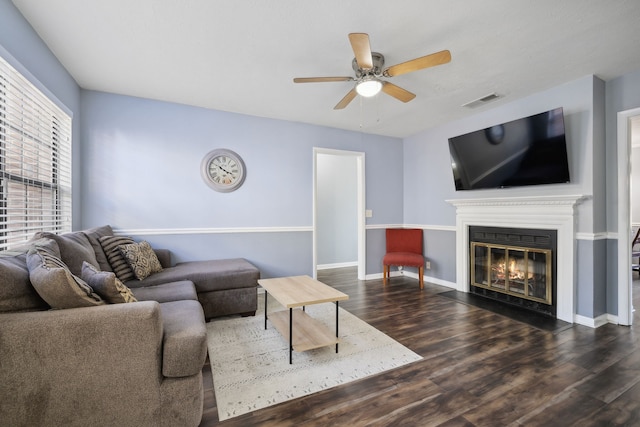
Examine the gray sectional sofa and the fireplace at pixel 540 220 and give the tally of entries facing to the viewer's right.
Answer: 1

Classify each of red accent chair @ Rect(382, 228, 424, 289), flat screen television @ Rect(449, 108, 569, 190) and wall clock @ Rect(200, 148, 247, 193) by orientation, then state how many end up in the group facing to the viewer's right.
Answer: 0

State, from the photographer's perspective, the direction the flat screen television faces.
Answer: facing the viewer and to the left of the viewer

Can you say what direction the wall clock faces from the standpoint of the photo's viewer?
facing the viewer

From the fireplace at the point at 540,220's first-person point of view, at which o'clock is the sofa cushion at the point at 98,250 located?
The sofa cushion is roughly at 12 o'clock from the fireplace.

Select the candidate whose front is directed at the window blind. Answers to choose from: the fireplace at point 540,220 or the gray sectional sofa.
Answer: the fireplace

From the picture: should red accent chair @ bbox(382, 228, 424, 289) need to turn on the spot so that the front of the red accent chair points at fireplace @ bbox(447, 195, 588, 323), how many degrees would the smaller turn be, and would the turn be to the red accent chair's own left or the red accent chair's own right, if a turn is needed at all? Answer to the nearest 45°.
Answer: approximately 45° to the red accent chair's own left

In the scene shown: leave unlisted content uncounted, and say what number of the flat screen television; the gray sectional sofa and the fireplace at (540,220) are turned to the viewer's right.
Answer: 1

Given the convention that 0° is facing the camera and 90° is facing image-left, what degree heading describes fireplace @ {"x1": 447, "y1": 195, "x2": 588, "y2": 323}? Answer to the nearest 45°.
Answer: approximately 45°

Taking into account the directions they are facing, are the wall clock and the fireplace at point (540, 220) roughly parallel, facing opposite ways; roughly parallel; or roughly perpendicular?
roughly perpendicular

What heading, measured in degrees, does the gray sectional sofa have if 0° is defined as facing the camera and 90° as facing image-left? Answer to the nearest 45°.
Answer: approximately 270°
